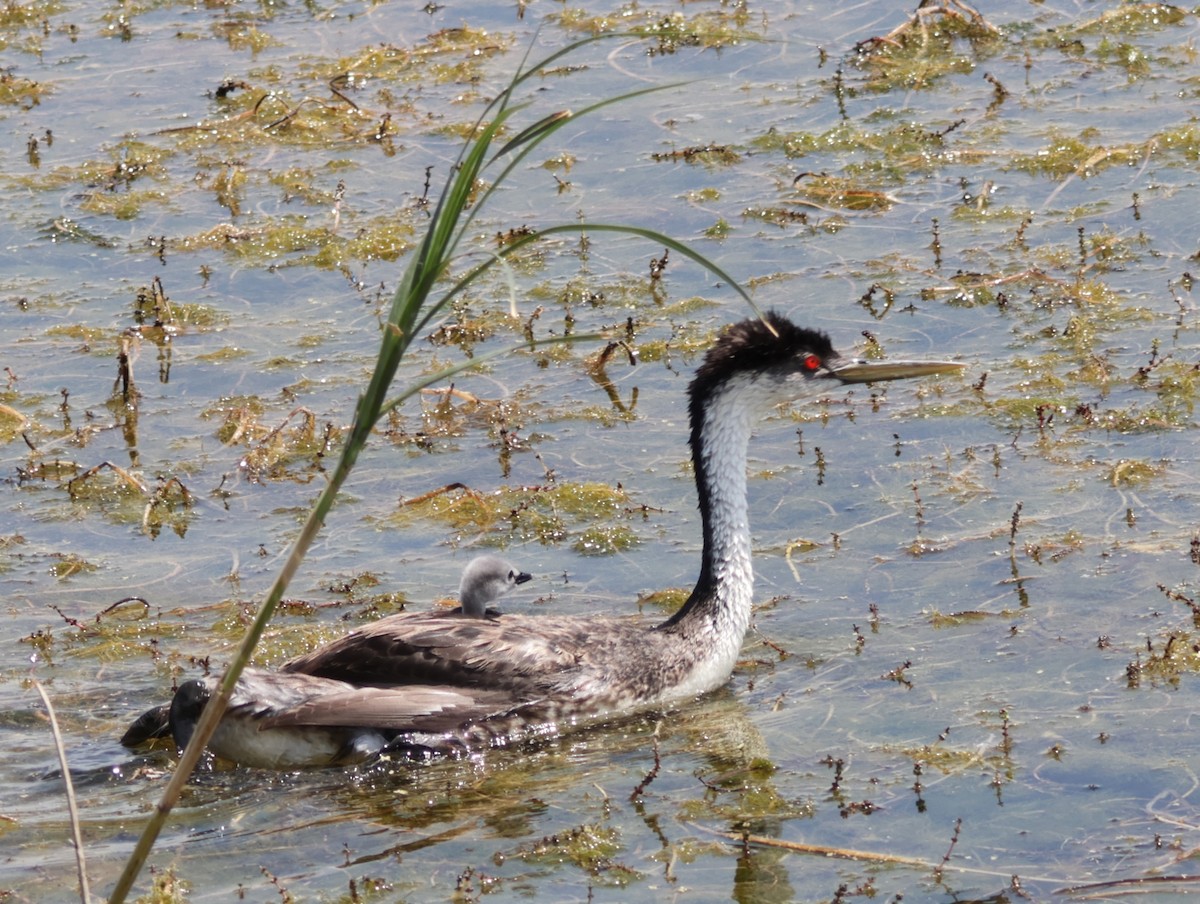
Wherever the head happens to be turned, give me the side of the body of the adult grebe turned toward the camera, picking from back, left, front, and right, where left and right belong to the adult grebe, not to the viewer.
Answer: right

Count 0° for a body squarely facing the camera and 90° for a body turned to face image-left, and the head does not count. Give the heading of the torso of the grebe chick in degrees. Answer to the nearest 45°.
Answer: approximately 270°
